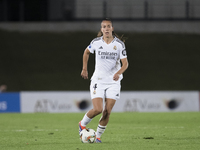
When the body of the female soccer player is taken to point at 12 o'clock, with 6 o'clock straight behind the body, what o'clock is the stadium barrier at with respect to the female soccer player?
The stadium barrier is roughly at 6 o'clock from the female soccer player.

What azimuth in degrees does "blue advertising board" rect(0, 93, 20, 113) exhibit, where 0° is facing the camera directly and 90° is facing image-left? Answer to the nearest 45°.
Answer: approximately 0°

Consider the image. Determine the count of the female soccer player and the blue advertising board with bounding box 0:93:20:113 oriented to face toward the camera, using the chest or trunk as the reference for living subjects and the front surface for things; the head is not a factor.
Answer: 2
